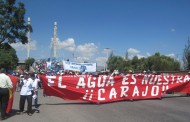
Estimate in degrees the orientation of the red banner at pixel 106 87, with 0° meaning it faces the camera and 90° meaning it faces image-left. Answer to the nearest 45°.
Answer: approximately 0°

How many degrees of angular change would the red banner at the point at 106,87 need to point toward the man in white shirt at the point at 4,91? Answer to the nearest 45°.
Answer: approximately 45° to its right
